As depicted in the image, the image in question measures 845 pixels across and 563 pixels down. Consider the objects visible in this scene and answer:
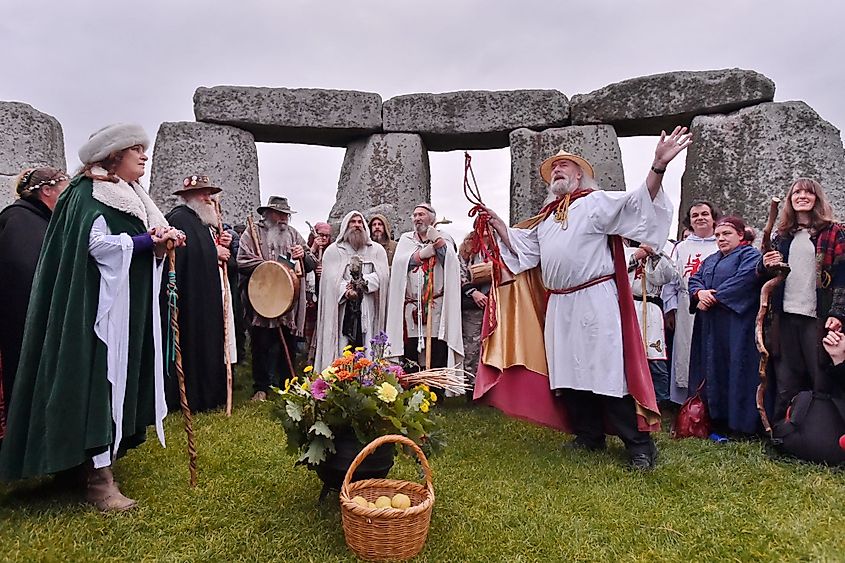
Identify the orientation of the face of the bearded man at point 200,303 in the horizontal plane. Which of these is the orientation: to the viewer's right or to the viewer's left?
to the viewer's right

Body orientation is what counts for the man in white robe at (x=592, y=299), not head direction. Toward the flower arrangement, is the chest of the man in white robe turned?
yes

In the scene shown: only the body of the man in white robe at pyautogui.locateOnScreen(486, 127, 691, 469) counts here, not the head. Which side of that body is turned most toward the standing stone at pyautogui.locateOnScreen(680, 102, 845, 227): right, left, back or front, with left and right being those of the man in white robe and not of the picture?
back

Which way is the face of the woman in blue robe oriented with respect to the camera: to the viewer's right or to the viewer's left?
to the viewer's left

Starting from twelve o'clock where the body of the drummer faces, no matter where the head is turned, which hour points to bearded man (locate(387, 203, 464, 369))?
The bearded man is roughly at 10 o'clock from the drummer.

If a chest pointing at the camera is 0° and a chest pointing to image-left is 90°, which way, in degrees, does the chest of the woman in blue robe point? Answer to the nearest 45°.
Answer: approximately 45°

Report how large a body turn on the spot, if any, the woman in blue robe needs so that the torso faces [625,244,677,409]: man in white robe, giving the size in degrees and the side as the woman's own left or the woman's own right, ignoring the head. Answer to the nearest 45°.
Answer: approximately 90° to the woman's own right

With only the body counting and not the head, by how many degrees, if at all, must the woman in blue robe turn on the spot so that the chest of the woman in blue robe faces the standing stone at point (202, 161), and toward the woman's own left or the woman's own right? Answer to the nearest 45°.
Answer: approximately 45° to the woman's own right
